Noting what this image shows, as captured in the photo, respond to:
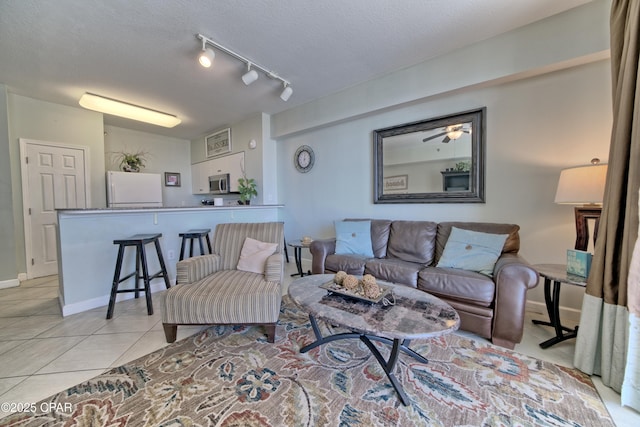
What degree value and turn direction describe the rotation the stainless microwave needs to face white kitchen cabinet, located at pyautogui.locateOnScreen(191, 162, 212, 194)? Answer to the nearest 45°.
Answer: approximately 90° to its right

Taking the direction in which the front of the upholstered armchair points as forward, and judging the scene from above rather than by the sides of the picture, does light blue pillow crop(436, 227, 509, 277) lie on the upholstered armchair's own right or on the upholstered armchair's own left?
on the upholstered armchair's own left

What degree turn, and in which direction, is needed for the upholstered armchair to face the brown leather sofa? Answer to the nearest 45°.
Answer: approximately 90° to its left

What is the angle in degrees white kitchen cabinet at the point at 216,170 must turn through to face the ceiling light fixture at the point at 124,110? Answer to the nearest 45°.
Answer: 0° — it already faces it

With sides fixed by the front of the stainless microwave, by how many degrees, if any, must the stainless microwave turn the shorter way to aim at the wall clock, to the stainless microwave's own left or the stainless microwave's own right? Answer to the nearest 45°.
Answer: approximately 90° to the stainless microwave's own left

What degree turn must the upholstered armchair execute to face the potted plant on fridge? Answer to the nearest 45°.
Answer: approximately 135° to its right

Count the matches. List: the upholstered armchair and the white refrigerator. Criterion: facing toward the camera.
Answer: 2

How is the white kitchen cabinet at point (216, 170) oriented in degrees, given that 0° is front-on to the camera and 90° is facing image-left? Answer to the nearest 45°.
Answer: approximately 45°

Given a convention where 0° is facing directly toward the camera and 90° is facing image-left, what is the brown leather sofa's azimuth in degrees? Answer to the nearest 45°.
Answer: approximately 45°

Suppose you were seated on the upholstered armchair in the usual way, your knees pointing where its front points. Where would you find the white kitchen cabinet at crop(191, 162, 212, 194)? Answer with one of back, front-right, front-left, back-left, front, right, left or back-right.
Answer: back
